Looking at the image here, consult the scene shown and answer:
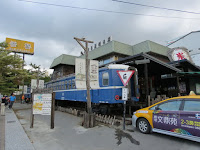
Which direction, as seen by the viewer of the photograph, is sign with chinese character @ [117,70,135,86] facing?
facing the viewer

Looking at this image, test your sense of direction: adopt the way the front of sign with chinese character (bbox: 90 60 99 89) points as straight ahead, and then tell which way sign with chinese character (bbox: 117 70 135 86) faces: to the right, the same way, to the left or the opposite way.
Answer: the same way

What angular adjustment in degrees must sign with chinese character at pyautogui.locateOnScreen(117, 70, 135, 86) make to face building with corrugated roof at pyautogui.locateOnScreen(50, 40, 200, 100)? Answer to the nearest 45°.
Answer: approximately 180°

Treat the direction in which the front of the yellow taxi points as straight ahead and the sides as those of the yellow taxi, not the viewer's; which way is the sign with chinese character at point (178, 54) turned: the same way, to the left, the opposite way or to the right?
to the left

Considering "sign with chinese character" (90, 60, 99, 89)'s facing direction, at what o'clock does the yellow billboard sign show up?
The yellow billboard sign is roughly at 5 o'clock from the sign with chinese character.

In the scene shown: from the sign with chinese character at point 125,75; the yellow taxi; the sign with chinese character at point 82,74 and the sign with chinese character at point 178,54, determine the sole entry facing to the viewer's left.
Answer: the yellow taxi

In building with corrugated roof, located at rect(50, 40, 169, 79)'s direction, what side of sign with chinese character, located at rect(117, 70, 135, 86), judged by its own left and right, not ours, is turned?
back

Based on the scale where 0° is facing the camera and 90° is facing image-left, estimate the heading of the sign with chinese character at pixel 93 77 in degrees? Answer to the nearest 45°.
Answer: approximately 0°

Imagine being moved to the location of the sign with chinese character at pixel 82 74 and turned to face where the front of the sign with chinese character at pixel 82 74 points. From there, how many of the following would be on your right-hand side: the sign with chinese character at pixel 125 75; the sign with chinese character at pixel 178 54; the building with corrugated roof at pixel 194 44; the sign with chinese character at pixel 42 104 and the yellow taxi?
1

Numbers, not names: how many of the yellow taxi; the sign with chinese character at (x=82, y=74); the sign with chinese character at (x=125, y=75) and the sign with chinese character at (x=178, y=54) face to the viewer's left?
1

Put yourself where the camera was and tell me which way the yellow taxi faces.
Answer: facing to the left of the viewer

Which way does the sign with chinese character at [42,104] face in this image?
toward the camera

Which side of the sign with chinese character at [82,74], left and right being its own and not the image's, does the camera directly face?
front

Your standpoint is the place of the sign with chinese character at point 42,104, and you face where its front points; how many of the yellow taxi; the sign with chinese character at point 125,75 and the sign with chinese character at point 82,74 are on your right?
0

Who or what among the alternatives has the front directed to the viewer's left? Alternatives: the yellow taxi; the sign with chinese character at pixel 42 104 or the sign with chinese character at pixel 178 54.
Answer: the yellow taxi

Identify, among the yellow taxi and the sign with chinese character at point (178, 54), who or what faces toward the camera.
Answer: the sign with chinese character
